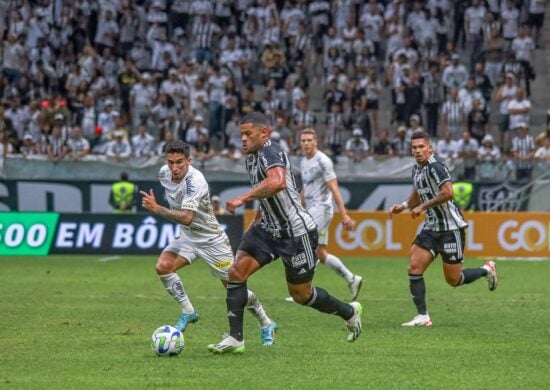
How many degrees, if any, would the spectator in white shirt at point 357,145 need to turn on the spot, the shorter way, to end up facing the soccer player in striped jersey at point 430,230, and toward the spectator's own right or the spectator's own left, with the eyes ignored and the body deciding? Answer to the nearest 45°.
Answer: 0° — they already face them

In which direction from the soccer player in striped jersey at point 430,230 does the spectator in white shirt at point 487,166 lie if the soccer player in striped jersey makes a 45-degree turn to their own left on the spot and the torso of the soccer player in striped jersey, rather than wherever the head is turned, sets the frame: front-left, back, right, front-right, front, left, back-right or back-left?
back

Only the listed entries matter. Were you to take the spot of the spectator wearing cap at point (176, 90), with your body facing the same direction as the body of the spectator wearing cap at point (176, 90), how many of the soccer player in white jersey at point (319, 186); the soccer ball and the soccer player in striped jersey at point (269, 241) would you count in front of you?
3

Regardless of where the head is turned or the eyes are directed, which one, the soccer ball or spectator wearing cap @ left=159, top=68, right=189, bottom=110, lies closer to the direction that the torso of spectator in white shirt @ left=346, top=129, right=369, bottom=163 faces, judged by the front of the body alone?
the soccer ball

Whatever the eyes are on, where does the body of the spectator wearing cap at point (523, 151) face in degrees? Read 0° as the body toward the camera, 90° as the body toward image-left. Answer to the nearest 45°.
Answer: approximately 0°

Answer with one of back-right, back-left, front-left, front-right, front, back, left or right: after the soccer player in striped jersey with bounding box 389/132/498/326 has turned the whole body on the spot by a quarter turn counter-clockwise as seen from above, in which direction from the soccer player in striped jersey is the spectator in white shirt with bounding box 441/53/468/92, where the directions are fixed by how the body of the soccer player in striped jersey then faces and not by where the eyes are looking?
back-left

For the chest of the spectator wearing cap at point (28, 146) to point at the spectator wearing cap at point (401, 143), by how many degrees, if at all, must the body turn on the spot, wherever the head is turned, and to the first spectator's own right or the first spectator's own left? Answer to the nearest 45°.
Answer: approximately 90° to the first spectator's own left

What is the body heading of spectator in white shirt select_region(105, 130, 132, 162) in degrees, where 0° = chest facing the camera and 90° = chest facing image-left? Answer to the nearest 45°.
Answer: approximately 0°

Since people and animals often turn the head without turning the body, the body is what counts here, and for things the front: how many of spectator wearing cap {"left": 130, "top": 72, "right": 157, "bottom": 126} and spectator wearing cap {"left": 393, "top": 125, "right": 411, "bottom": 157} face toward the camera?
2
